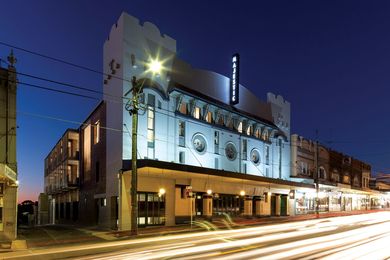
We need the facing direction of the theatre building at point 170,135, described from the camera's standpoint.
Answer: facing the viewer and to the right of the viewer

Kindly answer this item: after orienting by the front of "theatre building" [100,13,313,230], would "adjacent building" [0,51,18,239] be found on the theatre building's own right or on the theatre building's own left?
on the theatre building's own right

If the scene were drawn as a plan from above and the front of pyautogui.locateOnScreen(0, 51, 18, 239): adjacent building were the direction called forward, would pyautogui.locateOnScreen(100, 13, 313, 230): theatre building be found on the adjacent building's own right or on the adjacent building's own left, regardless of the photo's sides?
on the adjacent building's own left

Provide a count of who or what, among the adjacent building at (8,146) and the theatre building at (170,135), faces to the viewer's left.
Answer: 0
